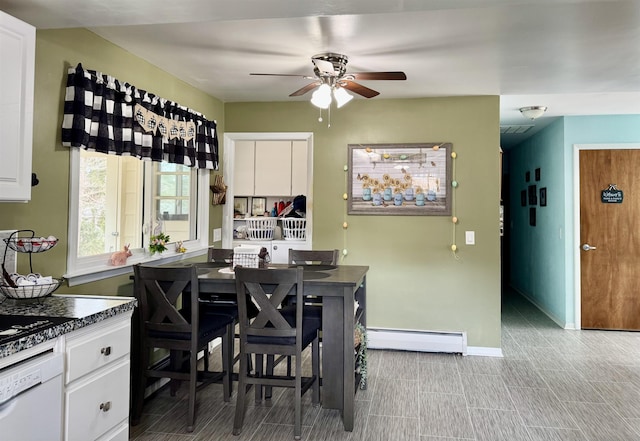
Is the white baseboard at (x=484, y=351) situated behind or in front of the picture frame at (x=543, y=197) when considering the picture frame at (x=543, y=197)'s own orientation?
in front

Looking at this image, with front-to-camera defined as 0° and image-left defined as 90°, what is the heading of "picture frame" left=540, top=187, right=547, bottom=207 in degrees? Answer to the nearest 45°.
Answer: approximately 45°

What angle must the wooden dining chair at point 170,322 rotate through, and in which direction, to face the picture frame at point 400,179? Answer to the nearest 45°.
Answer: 0° — it already faces it

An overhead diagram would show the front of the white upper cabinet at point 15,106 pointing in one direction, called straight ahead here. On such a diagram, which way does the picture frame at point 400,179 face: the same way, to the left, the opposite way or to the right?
to the right

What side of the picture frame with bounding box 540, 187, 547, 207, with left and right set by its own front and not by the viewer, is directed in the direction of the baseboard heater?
front

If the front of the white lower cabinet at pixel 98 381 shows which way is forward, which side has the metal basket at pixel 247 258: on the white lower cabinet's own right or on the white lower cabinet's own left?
on the white lower cabinet's own left

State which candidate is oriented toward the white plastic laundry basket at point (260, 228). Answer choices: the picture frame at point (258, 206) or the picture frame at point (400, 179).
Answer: the picture frame at point (258, 206)

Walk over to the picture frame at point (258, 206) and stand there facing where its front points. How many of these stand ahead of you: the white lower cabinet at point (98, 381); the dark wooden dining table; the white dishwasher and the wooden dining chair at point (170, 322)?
4
